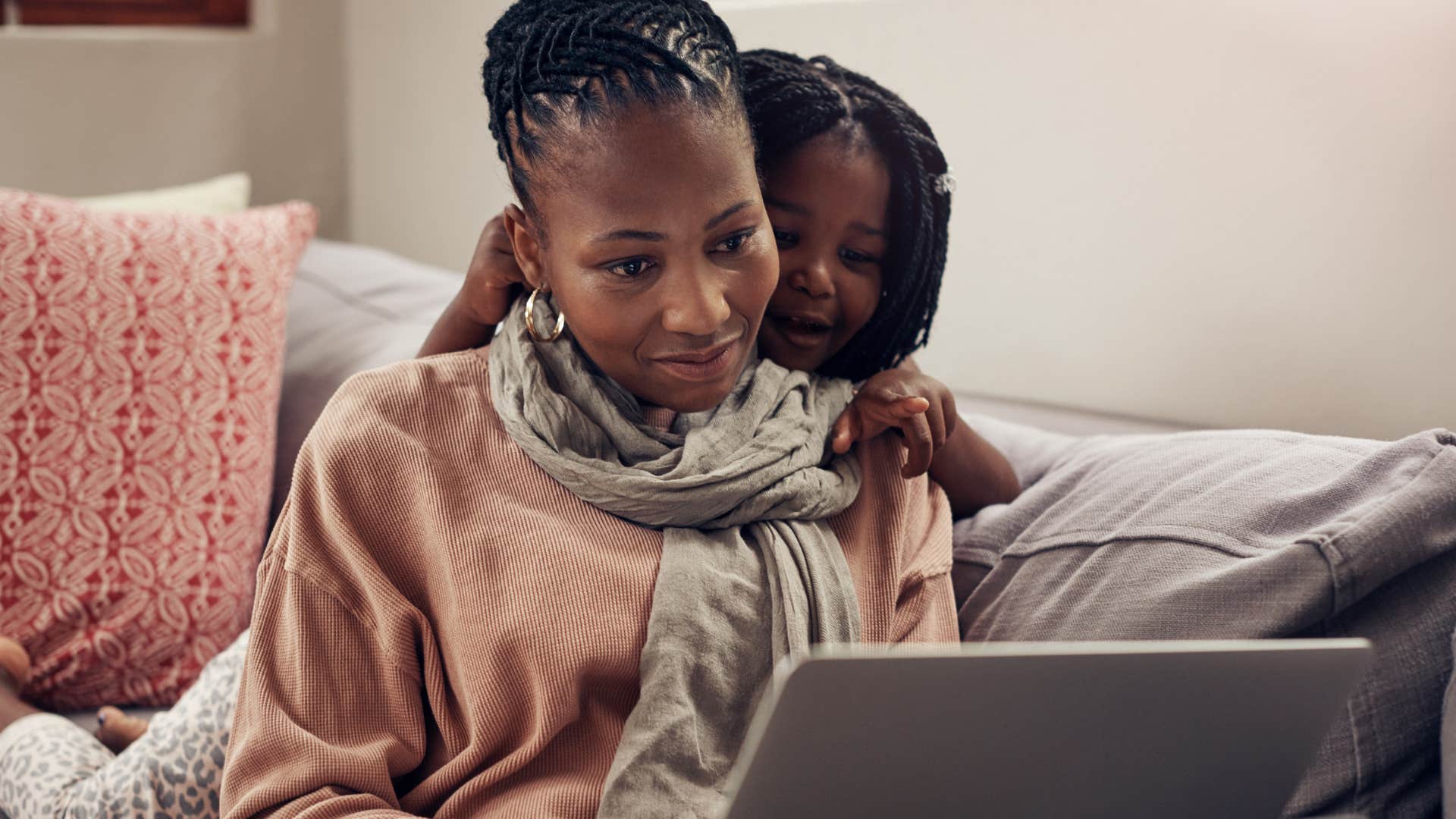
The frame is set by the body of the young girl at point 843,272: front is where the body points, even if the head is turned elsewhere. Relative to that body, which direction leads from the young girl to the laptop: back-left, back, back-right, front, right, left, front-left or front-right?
front

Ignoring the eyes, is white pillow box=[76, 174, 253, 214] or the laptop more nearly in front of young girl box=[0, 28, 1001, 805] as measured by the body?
the laptop

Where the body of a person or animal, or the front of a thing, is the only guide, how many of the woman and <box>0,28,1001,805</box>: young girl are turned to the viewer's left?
0

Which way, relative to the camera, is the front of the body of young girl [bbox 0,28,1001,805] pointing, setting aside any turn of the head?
toward the camera

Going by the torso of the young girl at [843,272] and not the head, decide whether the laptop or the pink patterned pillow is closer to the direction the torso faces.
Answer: the laptop

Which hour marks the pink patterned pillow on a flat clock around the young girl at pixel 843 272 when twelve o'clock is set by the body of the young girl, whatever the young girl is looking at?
The pink patterned pillow is roughly at 4 o'clock from the young girl.

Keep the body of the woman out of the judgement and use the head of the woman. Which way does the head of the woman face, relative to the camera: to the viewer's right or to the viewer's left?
to the viewer's right
